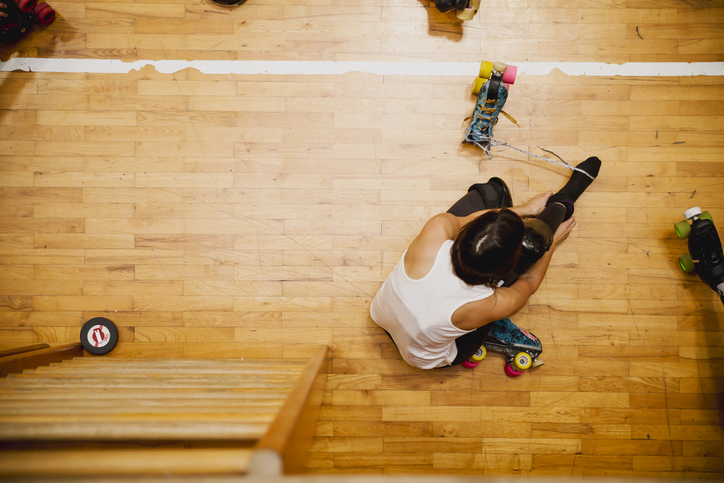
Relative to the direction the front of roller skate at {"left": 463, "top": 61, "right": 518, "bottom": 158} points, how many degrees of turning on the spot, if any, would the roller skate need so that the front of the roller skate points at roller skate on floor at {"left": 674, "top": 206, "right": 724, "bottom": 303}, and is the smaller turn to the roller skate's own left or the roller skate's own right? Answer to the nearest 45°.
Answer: approximately 90° to the roller skate's own right

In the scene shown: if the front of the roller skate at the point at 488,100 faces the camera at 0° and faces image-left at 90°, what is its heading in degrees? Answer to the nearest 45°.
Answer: approximately 180°

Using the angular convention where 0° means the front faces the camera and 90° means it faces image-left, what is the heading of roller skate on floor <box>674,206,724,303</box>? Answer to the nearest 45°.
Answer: approximately 135°

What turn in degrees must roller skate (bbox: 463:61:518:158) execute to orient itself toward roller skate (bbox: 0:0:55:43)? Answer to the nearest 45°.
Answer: approximately 90° to its left
